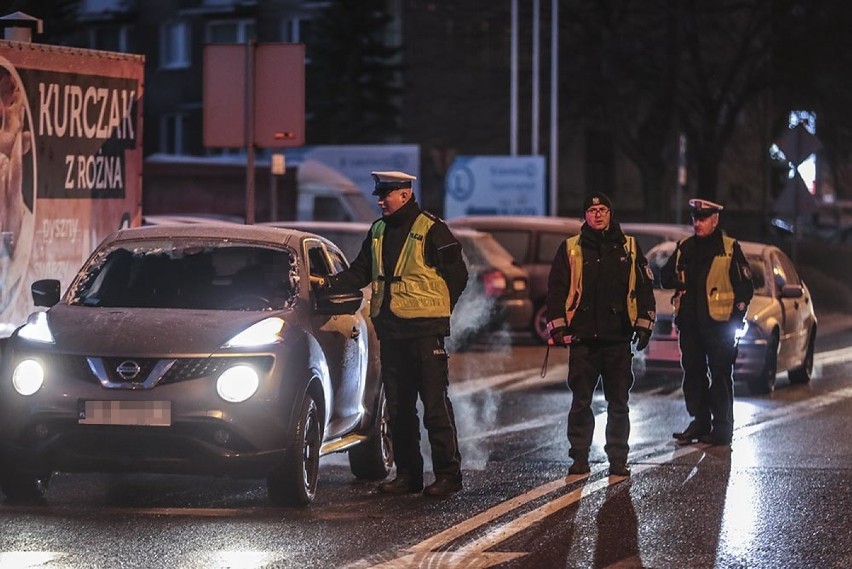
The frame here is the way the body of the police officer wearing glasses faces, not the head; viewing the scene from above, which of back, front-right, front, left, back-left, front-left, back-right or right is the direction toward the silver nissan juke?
front-right

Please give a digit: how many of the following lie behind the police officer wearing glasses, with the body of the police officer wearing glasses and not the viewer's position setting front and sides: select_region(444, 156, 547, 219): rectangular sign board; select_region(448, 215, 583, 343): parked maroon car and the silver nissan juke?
2

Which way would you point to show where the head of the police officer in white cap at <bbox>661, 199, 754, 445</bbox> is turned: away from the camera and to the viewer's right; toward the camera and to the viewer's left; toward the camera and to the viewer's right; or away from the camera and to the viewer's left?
toward the camera and to the viewer's left

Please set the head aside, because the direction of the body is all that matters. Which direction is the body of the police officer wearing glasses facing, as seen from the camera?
toward the camera

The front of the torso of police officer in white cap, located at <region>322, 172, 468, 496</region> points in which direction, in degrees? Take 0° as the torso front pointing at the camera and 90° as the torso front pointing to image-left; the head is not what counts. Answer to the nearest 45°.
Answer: approximately 45°

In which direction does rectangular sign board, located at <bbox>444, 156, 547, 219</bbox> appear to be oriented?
toward the camera

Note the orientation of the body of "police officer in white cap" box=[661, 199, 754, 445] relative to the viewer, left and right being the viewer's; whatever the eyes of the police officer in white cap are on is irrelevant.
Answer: facing the viewer and to the left of the viewer

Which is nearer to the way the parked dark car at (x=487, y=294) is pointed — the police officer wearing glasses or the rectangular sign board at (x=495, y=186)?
the rectangular sign board

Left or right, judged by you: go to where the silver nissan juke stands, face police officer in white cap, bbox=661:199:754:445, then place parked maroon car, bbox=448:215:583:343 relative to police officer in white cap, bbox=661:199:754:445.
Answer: left

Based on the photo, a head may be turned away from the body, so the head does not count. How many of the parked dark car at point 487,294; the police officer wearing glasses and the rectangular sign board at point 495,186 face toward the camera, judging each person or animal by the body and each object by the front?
2

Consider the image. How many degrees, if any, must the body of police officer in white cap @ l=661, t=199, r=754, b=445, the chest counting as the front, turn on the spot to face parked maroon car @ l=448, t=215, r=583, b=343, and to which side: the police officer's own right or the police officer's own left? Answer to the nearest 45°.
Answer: approximately 135° to the police officer's own right

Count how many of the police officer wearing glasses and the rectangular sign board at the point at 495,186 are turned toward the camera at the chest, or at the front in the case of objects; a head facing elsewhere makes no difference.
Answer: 2
